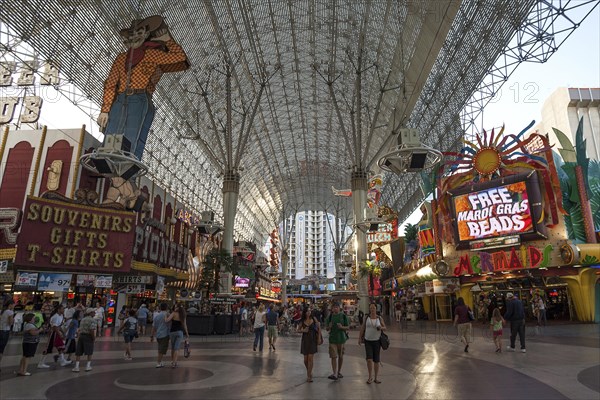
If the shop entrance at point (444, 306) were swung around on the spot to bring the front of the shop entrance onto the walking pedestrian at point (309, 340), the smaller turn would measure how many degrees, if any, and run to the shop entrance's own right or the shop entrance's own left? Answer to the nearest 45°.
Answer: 0° — it already faces them

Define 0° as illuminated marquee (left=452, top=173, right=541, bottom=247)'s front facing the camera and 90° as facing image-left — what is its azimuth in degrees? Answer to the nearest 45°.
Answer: approximately 45°

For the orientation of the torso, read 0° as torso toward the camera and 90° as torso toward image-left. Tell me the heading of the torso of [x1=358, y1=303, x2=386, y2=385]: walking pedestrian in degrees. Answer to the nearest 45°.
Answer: approximately 0°

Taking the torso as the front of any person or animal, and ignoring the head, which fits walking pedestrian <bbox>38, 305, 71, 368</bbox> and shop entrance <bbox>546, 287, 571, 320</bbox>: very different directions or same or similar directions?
very different directions

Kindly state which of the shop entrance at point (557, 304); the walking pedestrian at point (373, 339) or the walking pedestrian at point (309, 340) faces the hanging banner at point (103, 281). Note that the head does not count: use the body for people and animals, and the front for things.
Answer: the shop entrance

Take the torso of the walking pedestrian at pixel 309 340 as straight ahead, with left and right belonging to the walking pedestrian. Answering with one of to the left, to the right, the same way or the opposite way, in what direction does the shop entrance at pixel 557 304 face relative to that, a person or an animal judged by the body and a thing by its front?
to the right

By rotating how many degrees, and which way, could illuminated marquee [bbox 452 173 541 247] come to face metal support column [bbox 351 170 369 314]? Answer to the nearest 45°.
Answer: approximately 45° to its right

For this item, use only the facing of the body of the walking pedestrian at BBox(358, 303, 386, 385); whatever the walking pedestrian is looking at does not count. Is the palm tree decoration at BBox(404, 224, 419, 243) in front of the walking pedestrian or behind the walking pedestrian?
behind
